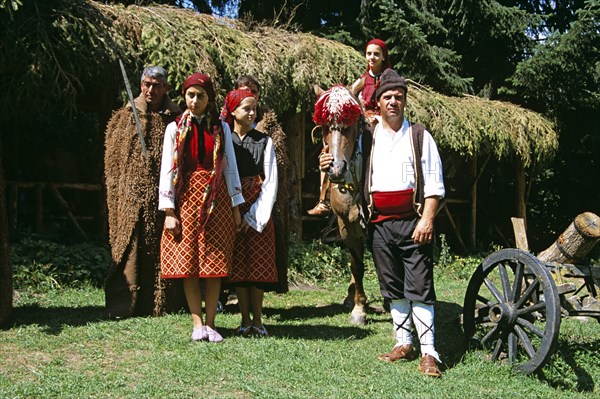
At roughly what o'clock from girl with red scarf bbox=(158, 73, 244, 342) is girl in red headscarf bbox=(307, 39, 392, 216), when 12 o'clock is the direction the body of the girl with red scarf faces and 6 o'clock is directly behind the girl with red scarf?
The girl in red headscarf is roughly at 8 o'clock from the girl with red scarf.

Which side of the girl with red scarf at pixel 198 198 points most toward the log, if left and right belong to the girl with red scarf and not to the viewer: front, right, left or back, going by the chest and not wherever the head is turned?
left

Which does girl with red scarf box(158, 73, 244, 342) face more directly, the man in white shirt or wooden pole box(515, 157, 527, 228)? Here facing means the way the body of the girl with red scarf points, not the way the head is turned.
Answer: the man in white shirt

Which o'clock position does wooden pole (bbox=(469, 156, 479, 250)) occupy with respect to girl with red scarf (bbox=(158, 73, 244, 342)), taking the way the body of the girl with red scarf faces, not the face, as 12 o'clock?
The wooden pole is roughly at 7 o'clock from the girl with red scarf.

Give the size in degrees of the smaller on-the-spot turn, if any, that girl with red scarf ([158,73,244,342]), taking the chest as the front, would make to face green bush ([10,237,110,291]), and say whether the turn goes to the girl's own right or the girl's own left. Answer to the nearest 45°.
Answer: approximately 135° to the girl's own right

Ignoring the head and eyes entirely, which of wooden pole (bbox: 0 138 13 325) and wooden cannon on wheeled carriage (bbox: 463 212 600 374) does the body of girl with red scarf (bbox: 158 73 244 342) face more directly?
the wooden cannon on wheeled carriage

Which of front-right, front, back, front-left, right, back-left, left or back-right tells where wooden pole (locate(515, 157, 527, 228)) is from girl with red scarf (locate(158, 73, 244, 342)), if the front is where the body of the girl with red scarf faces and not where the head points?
back-left

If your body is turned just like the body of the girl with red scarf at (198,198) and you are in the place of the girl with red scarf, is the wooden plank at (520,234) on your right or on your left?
on your left

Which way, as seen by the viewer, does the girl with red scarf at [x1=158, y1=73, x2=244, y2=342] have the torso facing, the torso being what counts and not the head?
toward the camera

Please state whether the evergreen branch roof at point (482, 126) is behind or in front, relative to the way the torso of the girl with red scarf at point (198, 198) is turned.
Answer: behind
